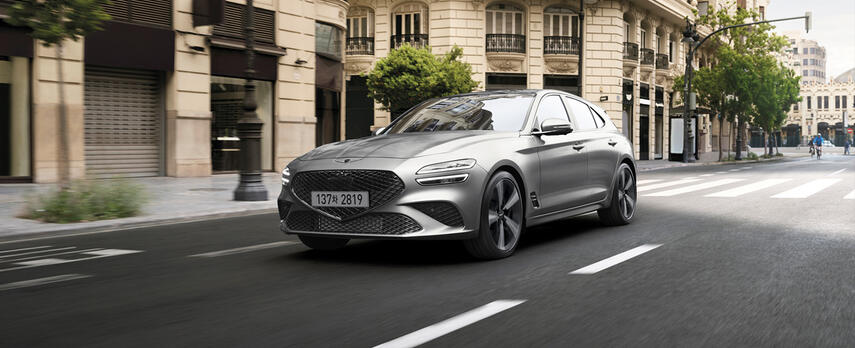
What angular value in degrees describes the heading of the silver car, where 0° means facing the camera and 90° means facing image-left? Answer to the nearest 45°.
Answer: approximately 45°

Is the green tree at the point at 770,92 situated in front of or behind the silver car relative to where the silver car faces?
behind

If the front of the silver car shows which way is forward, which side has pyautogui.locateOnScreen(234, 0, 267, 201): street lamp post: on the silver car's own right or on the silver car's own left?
on the silver car's own right

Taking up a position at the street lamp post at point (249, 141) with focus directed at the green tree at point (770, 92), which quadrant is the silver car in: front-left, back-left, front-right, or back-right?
back-right
